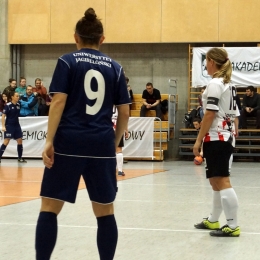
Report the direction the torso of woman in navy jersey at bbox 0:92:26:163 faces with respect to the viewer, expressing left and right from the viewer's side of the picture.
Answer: facing the viewer and to the right of the viewer

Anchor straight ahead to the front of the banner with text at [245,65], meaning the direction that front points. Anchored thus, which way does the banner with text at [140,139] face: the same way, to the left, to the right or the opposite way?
the same way

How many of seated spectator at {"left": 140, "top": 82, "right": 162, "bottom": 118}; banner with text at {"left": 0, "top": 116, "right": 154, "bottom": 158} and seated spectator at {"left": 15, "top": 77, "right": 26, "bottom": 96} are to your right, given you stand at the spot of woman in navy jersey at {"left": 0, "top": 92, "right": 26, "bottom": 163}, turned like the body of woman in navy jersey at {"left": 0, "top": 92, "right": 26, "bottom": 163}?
0

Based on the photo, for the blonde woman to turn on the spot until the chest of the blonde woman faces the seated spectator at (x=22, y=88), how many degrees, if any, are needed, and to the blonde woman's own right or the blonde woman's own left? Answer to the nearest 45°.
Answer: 0° — they already face them

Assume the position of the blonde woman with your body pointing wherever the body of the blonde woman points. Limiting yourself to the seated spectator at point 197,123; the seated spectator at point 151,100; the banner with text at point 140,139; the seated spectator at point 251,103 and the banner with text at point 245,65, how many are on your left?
0

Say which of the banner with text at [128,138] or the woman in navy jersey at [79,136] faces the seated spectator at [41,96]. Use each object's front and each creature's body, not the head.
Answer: the woman in navy jersey

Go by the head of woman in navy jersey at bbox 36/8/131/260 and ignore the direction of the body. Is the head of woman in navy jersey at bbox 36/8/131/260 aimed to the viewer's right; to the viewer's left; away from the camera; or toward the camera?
away from the camera

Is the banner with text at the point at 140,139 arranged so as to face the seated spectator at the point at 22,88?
no

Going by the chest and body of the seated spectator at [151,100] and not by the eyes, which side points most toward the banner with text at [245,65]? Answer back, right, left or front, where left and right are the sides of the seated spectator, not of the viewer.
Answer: left

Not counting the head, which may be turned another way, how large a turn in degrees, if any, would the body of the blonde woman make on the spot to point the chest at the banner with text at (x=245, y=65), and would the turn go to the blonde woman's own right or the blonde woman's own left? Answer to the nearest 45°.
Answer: approximately 45° to the blonde woman's own right

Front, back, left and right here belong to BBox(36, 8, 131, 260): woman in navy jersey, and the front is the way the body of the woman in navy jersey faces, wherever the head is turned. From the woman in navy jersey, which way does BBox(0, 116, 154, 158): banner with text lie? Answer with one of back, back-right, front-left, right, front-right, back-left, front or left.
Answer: front

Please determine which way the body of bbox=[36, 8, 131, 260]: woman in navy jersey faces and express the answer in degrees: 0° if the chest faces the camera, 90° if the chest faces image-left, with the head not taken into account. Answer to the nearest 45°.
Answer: approximately 180°

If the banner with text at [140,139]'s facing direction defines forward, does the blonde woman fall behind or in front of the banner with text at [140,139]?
in front

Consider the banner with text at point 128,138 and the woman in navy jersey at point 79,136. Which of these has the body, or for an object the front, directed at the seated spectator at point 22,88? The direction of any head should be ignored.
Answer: the woman in navy jersey

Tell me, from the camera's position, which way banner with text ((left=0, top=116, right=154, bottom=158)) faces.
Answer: facing the viewer

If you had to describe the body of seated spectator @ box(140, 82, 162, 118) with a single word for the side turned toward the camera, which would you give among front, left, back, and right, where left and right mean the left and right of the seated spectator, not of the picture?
front

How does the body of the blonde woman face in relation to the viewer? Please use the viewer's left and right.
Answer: facing away from the viewer and to the left of the viewer

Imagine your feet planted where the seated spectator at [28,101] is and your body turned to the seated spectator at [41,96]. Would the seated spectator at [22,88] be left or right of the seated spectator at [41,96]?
left
